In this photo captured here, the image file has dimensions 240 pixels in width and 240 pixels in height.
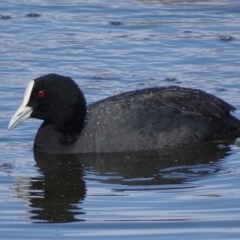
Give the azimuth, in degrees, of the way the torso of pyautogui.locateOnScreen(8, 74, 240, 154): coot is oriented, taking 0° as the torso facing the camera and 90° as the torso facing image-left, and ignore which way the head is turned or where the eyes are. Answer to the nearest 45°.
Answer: approximately 90°
